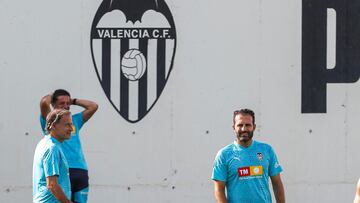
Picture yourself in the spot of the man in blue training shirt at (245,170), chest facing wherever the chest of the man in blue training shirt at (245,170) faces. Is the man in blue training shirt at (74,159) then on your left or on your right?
on your right

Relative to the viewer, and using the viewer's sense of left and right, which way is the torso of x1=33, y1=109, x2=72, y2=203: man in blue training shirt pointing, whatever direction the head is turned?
facing to the right of the viewer

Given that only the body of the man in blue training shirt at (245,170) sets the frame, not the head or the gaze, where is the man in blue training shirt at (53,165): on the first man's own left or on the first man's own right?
on the first man's own right

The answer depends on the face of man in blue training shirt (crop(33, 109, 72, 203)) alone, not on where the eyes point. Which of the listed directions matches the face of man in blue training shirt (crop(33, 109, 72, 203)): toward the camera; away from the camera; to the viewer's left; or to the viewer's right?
to the viewer's right
